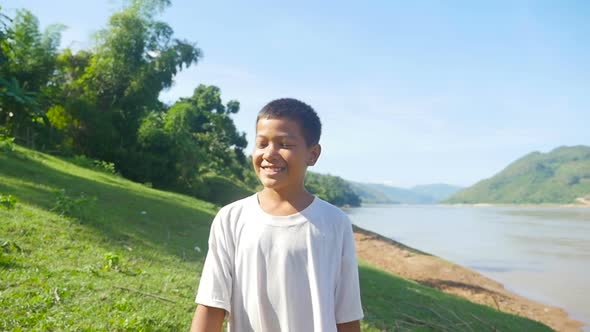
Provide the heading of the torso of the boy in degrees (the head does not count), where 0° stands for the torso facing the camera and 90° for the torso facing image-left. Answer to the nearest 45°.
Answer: approximately 0°

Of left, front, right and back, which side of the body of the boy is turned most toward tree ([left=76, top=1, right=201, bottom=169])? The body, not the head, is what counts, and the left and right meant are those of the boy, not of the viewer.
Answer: back
